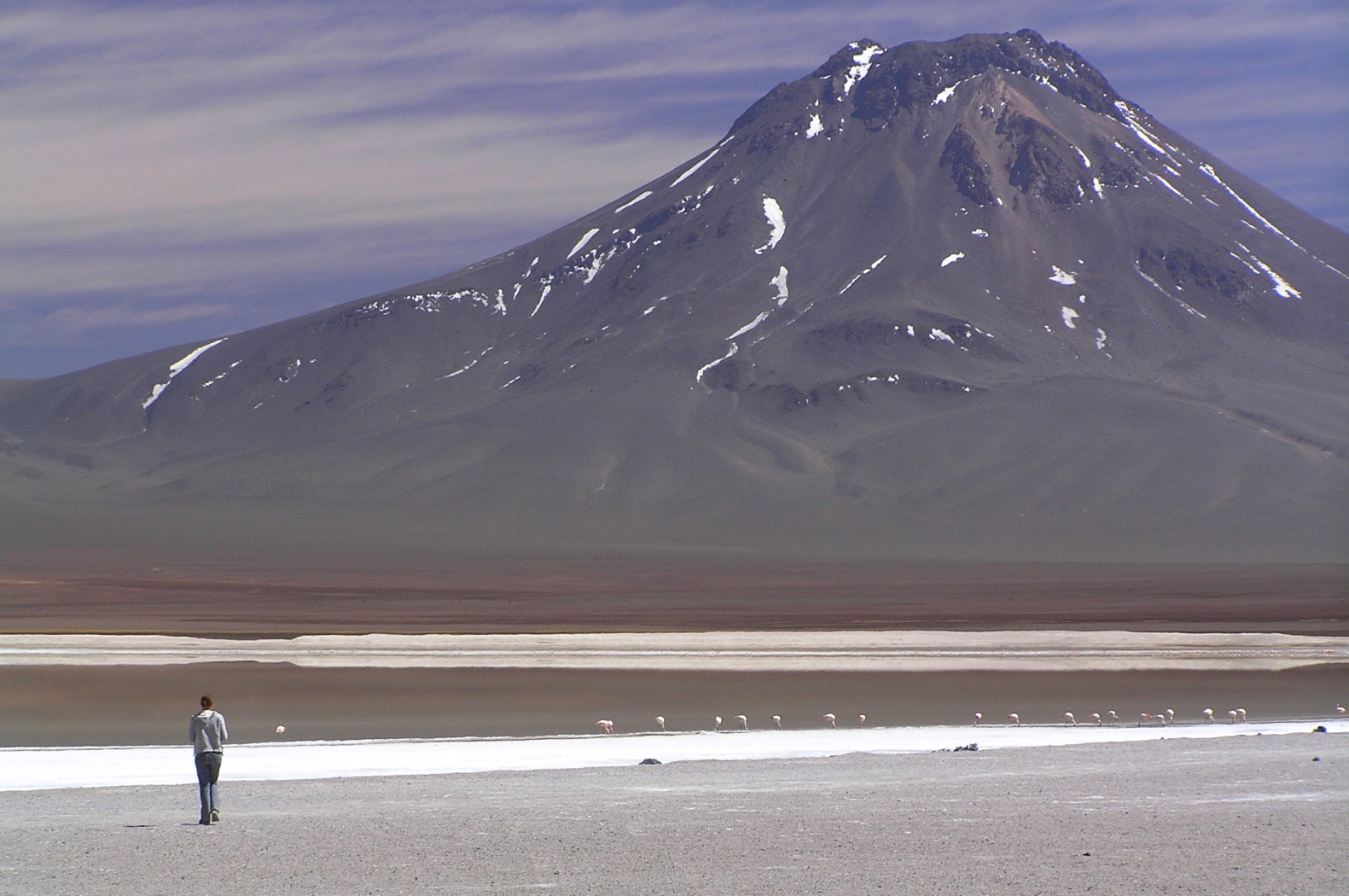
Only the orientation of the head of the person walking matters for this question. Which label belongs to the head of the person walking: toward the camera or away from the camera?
away from the camera

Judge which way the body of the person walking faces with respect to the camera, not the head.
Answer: away from the camera
